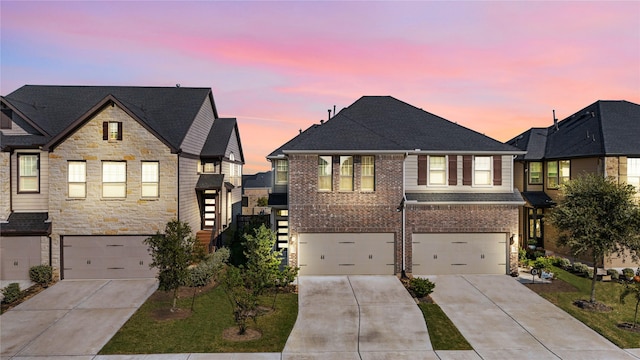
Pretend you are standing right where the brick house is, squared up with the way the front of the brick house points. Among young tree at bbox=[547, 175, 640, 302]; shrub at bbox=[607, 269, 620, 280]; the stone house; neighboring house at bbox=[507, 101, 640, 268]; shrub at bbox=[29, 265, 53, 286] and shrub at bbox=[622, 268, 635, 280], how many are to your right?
2

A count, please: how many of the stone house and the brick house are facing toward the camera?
2

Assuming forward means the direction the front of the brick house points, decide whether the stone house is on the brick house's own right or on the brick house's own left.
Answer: on the brick house's own right

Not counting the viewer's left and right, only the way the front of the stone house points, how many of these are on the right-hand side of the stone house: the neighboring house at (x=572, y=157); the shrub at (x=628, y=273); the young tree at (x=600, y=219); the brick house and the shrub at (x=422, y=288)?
0

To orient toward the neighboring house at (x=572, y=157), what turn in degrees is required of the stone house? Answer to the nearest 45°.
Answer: approximately 90° to its left

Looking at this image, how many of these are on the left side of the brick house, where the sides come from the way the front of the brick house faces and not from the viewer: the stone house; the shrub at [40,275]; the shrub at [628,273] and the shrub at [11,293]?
1

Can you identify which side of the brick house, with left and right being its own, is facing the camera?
front

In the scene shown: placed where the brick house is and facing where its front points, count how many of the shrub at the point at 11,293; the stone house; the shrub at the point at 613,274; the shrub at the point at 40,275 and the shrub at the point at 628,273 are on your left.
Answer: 2

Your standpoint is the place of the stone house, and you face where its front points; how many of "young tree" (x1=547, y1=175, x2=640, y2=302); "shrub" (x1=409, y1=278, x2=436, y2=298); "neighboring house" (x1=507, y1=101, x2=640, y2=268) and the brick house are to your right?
0

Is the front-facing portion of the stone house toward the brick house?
no

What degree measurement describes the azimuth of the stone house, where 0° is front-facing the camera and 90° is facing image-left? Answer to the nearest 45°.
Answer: approximately 0°

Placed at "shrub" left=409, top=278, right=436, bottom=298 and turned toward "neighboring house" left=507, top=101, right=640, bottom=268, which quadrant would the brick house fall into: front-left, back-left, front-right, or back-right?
front-left

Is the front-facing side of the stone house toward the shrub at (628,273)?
no

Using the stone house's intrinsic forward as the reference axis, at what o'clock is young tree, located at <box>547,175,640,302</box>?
The young tree is roughly at 10 o'clock from the stone house.
